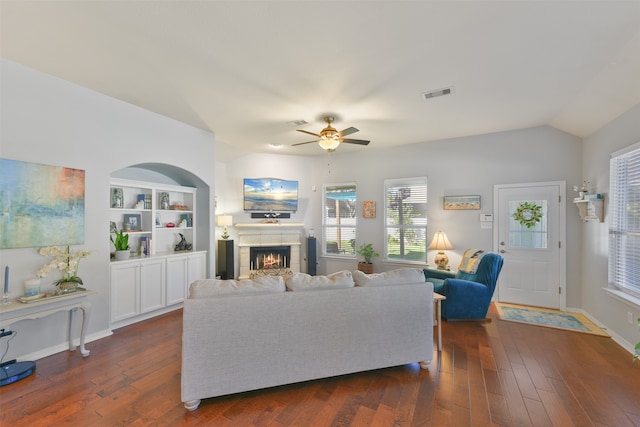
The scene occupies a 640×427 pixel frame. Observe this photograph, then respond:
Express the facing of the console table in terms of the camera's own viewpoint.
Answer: facing the viewer and to the right of the viewer

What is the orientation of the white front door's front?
toward the camera

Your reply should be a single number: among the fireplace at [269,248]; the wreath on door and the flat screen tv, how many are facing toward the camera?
3

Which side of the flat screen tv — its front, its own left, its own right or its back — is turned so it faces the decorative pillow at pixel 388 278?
front

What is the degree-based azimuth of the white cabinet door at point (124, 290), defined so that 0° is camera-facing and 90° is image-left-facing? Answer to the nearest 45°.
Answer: approximately 315°

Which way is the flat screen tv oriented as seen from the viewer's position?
toward the camera

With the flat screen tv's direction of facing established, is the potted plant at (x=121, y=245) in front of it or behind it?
in front

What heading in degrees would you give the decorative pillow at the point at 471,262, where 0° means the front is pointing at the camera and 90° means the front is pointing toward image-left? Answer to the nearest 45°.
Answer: approximately 45°

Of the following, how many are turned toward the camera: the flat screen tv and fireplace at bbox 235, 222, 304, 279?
2

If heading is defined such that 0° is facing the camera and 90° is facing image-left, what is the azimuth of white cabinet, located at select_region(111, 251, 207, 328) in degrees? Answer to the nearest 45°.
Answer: approximately 315°

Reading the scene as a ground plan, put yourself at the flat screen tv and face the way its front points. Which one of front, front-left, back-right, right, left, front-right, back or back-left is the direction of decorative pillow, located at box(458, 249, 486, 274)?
front-left

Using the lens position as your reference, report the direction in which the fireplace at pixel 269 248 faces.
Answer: facing the viewer

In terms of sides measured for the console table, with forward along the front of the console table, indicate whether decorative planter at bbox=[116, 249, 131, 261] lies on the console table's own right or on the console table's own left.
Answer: on the console table's own left

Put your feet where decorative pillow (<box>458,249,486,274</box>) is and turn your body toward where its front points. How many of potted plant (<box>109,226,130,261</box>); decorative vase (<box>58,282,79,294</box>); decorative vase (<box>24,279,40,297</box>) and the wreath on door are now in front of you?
3

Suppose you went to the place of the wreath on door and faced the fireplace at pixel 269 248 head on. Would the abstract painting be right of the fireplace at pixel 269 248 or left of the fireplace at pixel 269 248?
left
